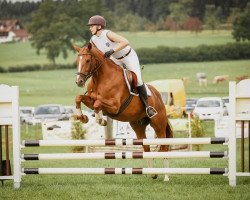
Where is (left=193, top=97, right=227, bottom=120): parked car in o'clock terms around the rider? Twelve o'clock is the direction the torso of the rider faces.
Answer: The parked car is roughly at 5 o'clock from the rider.

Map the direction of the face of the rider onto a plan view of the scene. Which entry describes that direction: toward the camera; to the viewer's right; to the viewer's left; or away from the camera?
to the viewer's left

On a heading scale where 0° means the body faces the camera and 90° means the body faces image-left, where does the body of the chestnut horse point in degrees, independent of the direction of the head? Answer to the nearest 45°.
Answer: approximately 45°

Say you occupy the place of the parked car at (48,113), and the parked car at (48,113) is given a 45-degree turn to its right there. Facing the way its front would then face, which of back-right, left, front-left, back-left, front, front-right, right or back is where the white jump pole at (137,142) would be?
left

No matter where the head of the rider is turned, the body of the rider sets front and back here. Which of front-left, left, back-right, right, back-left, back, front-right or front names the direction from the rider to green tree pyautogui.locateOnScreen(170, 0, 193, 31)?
back-right

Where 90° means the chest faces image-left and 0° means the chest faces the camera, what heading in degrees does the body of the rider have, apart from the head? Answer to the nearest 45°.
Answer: approximately 45°

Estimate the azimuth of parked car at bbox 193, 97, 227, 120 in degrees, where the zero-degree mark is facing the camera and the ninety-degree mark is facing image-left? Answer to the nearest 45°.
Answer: approximately 0°

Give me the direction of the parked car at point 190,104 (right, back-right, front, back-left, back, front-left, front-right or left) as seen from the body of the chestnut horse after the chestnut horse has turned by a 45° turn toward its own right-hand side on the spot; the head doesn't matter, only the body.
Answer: right

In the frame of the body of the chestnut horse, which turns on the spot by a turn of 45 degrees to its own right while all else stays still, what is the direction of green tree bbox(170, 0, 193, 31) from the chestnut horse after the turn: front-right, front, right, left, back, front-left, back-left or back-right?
right
